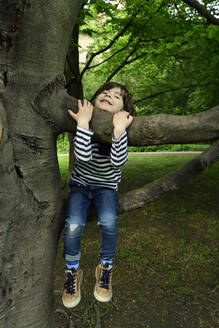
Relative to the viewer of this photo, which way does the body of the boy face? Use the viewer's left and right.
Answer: facing the viewer
